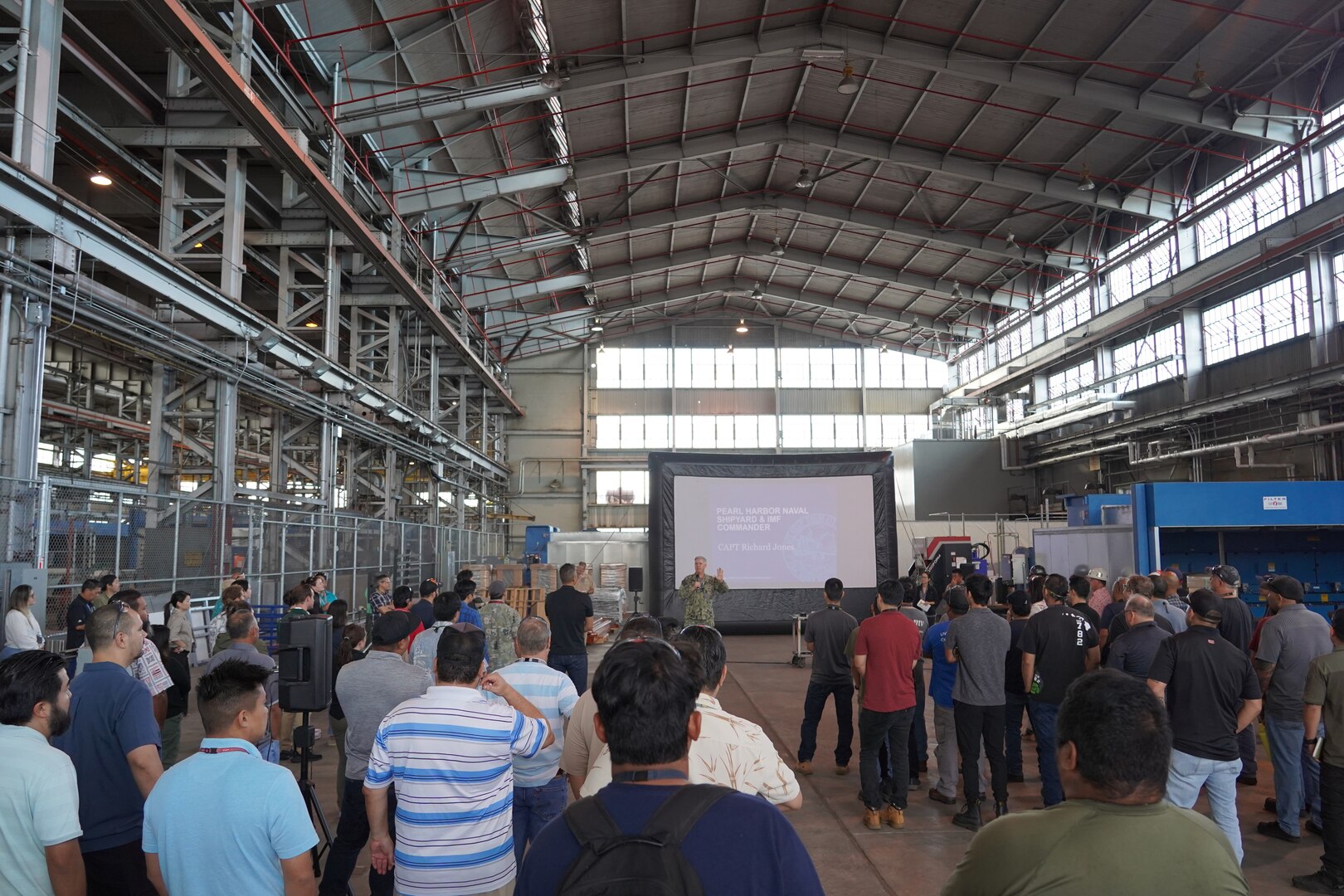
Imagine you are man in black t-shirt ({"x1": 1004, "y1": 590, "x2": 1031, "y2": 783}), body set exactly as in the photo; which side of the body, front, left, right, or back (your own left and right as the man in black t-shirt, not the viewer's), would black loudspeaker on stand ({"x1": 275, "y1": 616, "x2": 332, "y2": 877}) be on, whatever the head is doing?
left

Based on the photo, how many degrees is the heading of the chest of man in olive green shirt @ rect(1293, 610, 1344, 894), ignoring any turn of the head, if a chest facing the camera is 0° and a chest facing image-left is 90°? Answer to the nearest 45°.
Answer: approximately 135°

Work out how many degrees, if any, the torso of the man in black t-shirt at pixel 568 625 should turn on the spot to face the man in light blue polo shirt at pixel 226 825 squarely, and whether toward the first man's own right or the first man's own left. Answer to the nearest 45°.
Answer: approximately 180°

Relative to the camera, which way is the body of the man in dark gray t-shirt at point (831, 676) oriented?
away from the camera

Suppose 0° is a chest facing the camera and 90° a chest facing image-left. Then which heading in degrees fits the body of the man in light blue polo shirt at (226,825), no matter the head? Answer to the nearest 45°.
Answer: approximately 225°

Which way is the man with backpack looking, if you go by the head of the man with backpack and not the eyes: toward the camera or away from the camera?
away from the camera

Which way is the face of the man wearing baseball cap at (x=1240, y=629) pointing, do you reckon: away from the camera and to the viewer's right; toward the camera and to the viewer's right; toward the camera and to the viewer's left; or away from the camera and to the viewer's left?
away from the camera and to the viewer's left

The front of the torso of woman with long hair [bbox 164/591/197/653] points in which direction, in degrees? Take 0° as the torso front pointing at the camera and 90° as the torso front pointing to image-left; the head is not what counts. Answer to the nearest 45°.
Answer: approximately 270°

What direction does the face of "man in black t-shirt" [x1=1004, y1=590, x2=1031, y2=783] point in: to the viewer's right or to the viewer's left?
to the viewer's left

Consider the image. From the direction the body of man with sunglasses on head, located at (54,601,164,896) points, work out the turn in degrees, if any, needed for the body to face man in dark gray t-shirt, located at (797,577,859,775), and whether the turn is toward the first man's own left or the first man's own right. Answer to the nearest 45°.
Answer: approximately 45° to the first man's own right

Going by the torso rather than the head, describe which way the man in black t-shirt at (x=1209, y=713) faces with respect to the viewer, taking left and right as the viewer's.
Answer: facing away from the viewer

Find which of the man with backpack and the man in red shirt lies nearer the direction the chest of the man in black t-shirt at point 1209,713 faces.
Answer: the man in red shirt

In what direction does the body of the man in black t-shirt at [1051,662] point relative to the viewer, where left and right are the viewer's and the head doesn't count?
facing away from the viewer and to the left of the viewer
